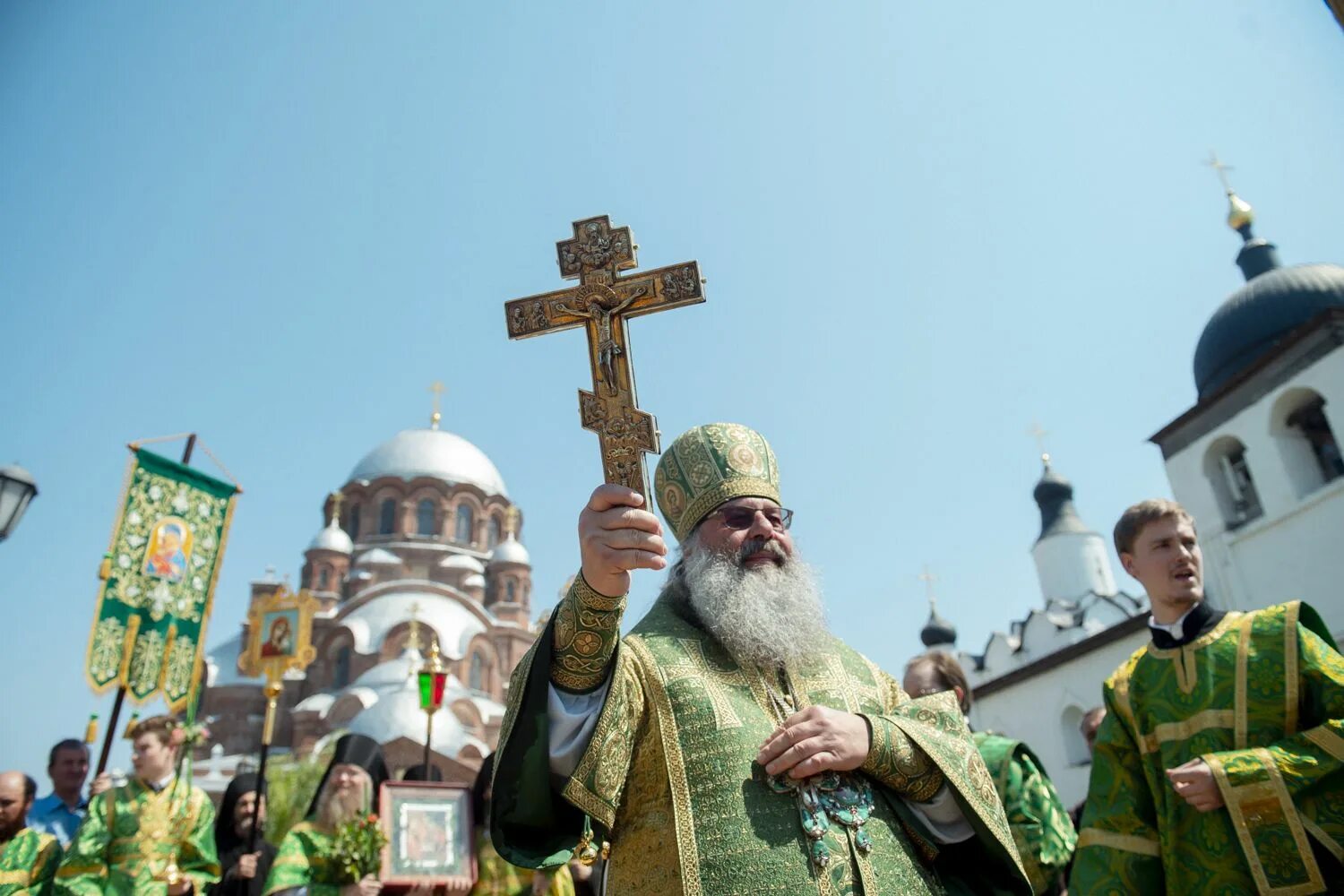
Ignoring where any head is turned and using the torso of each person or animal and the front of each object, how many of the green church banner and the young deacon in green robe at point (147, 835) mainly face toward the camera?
2

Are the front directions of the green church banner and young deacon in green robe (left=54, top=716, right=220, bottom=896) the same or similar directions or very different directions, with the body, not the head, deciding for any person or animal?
same or similar directions

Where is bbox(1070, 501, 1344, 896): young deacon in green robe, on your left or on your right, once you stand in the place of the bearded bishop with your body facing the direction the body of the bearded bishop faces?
on your left

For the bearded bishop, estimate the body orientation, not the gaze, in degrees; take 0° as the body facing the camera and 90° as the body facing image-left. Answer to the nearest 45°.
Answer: approximately 315°

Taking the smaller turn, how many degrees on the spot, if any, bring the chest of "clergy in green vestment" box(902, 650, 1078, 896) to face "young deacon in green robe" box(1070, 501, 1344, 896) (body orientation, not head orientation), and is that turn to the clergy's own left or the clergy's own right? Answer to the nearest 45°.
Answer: approximately 90° to the clergy's own left

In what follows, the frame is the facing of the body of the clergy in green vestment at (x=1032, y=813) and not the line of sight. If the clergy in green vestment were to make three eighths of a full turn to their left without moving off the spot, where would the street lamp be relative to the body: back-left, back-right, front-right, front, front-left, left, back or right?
back

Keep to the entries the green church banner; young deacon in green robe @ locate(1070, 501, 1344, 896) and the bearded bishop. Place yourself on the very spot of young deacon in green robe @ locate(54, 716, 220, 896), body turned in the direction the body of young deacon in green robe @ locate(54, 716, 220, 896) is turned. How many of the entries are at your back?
1

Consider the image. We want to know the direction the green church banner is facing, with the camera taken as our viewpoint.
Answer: facing the viewer

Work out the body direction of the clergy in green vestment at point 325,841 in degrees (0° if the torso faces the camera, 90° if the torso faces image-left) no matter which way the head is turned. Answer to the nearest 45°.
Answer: approximately 315°

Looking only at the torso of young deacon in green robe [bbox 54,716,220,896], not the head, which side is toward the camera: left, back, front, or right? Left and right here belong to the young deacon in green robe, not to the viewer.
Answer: front

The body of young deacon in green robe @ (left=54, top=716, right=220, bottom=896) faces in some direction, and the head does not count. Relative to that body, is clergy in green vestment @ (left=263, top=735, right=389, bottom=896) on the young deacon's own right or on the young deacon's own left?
on the young deacon's own left

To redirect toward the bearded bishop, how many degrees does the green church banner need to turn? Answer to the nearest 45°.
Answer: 0° — it already faces them

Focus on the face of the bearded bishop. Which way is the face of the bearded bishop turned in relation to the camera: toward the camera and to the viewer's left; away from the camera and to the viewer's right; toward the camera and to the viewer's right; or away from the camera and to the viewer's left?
toward the camera and to the viewer's right

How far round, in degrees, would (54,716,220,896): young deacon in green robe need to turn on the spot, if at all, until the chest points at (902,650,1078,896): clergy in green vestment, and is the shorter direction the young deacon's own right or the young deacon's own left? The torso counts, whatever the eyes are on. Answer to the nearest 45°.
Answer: approximately 45° to the young deacon's own left
